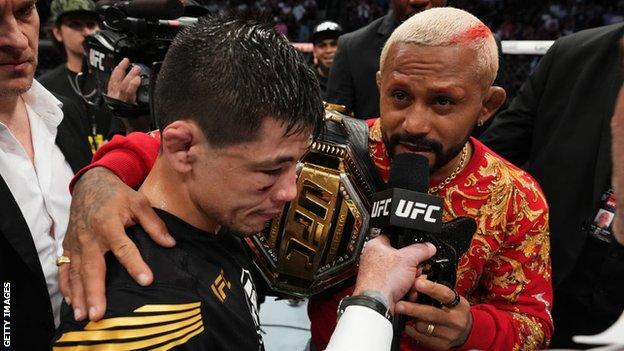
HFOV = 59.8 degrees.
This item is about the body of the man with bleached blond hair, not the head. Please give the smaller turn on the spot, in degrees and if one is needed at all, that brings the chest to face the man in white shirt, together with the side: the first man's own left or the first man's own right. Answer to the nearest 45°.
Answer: approximately 45° to the first man's own right

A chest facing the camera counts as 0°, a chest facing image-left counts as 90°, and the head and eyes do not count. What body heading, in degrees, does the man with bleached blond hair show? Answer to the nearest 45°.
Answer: approximately 45°

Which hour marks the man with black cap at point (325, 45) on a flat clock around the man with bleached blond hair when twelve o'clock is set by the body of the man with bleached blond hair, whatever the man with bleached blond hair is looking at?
The man with black cap is roughly at 4 o'clock from the man with bleached blond hair.

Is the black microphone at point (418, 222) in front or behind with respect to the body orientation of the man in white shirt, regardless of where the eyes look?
in front

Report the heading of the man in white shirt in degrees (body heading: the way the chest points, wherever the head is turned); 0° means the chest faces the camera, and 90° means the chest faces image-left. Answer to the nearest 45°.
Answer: approximately 315°

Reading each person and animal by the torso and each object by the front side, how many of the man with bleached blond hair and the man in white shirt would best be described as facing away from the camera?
0

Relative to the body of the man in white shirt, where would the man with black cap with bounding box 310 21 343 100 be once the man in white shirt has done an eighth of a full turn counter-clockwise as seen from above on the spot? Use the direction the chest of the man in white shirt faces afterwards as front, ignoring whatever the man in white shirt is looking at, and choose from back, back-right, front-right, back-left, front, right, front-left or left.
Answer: front-left

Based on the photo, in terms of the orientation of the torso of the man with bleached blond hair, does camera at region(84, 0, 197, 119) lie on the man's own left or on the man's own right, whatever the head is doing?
on the man's own right
